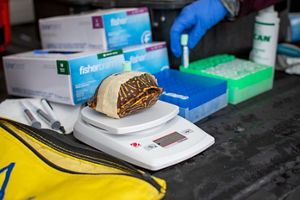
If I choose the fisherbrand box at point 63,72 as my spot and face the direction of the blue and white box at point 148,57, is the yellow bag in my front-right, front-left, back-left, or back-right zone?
back-right

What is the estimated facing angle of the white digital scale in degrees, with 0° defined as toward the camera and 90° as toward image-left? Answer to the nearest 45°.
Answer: approximately 315°

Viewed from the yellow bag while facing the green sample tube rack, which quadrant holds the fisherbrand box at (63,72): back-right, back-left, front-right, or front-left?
front-left
